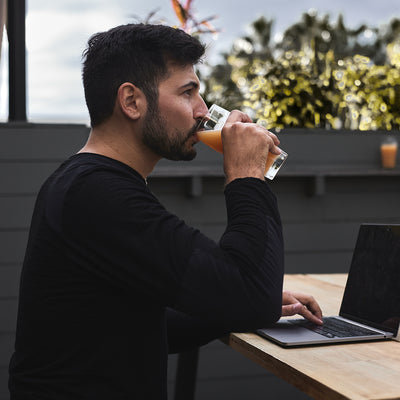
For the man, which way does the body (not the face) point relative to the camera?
to the viewer's right

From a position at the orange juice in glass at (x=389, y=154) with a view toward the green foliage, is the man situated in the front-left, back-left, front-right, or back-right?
back-left

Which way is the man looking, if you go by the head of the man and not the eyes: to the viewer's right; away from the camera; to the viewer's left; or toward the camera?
to the viewer's right
